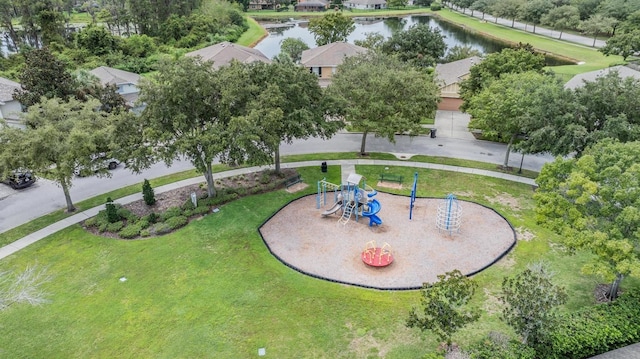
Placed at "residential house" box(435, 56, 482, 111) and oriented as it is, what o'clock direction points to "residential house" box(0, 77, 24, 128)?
"residential house" box(0, 77, 24, 128) is roughly at 2 o'clock from "residential house" box(435, 56, 482, 111).

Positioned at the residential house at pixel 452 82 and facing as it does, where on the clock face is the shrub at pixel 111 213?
The shrub is roughly at 1 o'clock from the residential house.

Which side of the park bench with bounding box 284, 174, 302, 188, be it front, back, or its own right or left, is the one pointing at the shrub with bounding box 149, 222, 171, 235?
right

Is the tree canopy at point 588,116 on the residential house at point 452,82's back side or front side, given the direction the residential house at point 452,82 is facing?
on the front side

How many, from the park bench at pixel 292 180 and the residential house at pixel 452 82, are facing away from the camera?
0

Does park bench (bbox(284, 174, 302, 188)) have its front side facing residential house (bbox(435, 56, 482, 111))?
no

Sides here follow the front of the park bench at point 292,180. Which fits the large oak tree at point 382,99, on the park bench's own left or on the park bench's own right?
on the park bench's own left

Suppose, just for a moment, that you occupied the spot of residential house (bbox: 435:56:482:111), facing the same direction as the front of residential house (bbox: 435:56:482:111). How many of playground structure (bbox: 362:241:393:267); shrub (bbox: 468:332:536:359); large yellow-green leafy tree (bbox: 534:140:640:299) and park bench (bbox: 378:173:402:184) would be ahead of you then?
4

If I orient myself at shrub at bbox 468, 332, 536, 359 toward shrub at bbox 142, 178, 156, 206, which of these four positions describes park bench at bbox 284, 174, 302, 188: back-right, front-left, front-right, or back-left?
front-right

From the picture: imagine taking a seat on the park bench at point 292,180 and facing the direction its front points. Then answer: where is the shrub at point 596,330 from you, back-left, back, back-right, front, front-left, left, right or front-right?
front

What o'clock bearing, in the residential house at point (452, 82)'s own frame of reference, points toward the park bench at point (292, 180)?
The park bench is roughly at 1 o'clock from the residential house.

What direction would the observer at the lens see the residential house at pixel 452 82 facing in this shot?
facing the viewer

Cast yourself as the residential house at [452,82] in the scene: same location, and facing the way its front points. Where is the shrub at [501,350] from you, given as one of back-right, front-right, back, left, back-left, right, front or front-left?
front

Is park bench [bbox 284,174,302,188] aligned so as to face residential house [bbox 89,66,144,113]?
no

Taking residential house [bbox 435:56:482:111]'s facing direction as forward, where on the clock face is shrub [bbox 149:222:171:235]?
The shrub is roughly at 1 o'clock from the residential house.

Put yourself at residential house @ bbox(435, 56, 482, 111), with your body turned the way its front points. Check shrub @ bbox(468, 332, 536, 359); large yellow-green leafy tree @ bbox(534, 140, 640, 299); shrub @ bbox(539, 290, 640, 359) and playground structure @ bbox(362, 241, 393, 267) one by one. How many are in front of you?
4

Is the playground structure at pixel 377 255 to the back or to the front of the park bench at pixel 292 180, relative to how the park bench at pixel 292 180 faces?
to the front

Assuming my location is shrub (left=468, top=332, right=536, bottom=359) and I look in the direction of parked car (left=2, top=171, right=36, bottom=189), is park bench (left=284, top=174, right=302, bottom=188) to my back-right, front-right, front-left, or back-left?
front-right
